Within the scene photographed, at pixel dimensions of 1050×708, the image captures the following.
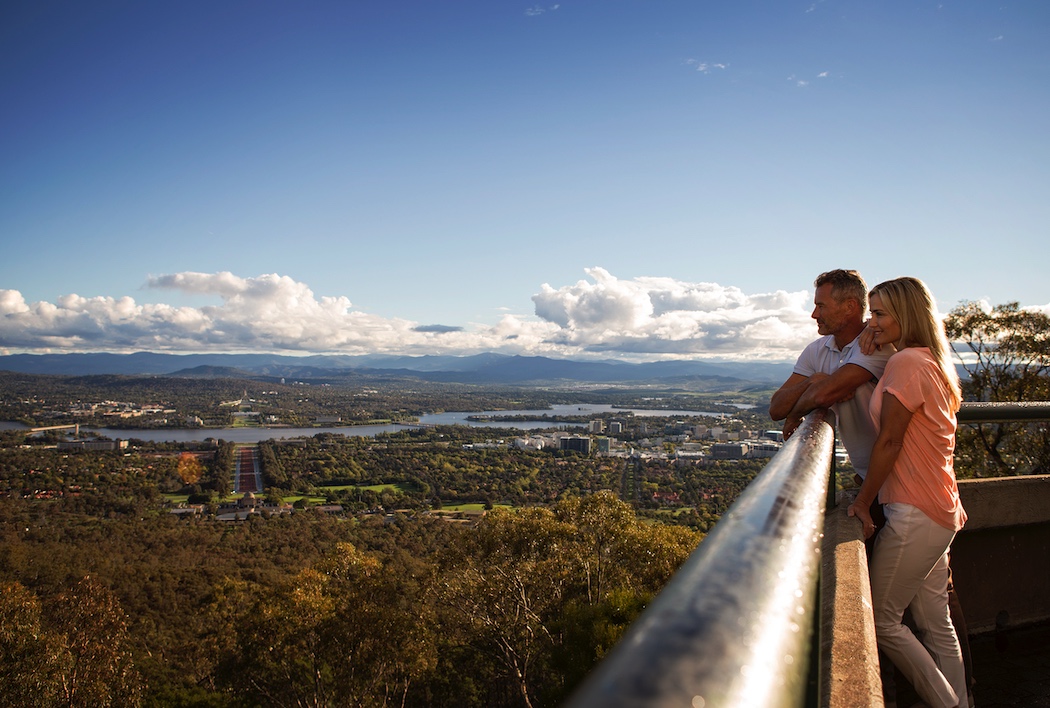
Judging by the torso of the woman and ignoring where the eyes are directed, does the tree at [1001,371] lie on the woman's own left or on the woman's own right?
on the woman's own right

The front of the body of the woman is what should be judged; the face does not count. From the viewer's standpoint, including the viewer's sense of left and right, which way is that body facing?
facing to the left of the viewer

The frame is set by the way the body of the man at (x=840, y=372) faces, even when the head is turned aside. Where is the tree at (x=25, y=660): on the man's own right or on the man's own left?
on the man's own right

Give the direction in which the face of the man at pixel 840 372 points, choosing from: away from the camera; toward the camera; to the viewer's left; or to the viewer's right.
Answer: to the viewer's left

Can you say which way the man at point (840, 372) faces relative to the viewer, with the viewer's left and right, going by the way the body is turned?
facing the viewer and to the left of the viewer

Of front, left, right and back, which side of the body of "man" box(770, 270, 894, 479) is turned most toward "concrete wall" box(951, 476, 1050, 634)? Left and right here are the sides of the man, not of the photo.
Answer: back

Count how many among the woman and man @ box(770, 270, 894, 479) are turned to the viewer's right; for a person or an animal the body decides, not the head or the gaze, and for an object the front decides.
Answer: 0
